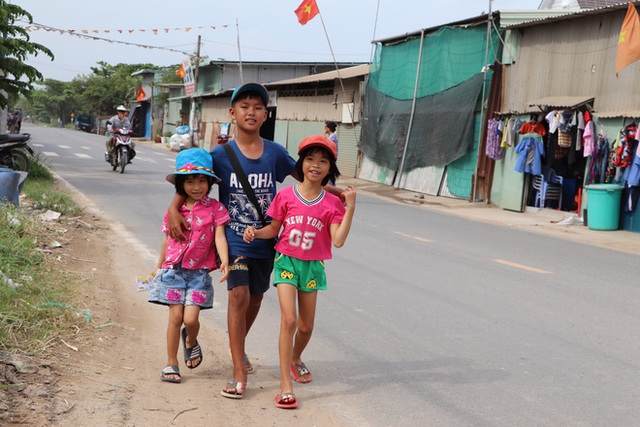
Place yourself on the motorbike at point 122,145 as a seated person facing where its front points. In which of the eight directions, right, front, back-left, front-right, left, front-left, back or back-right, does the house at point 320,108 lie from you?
back-left

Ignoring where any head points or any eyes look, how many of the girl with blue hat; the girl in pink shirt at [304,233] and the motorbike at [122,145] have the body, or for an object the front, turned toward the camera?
3

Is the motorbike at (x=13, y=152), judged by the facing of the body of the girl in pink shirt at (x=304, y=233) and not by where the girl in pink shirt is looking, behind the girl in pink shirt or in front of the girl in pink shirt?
behind

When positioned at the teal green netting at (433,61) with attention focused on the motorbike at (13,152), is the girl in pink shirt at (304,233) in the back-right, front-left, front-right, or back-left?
front-left

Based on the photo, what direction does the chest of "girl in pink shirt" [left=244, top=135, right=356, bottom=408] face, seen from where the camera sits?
toward the camera

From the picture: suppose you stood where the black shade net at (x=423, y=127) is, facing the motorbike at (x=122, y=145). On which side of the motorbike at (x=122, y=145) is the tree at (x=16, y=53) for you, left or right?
left

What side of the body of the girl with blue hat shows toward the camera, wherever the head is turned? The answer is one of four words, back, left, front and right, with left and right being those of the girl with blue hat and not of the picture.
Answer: front

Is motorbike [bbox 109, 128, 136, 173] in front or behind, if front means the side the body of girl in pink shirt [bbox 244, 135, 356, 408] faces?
behind

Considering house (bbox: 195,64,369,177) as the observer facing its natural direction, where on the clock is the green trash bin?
The green trash bin is roughly at 10 o'clock from the house.

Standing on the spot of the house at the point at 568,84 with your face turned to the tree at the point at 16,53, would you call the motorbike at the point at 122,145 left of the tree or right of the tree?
right

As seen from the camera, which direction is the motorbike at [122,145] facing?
toward the camera

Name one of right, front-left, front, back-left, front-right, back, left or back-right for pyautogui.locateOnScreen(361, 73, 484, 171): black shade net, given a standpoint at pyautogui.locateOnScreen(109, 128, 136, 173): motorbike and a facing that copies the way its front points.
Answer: left

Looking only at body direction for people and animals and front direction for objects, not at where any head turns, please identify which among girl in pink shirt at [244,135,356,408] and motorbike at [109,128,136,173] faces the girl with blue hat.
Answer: the motorbike

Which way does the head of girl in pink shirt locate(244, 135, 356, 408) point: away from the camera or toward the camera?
toward the camera

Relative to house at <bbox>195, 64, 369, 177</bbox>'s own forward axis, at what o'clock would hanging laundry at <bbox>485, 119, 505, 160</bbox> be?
The hanging laundry is roughly at 10 o'clock from the house.
